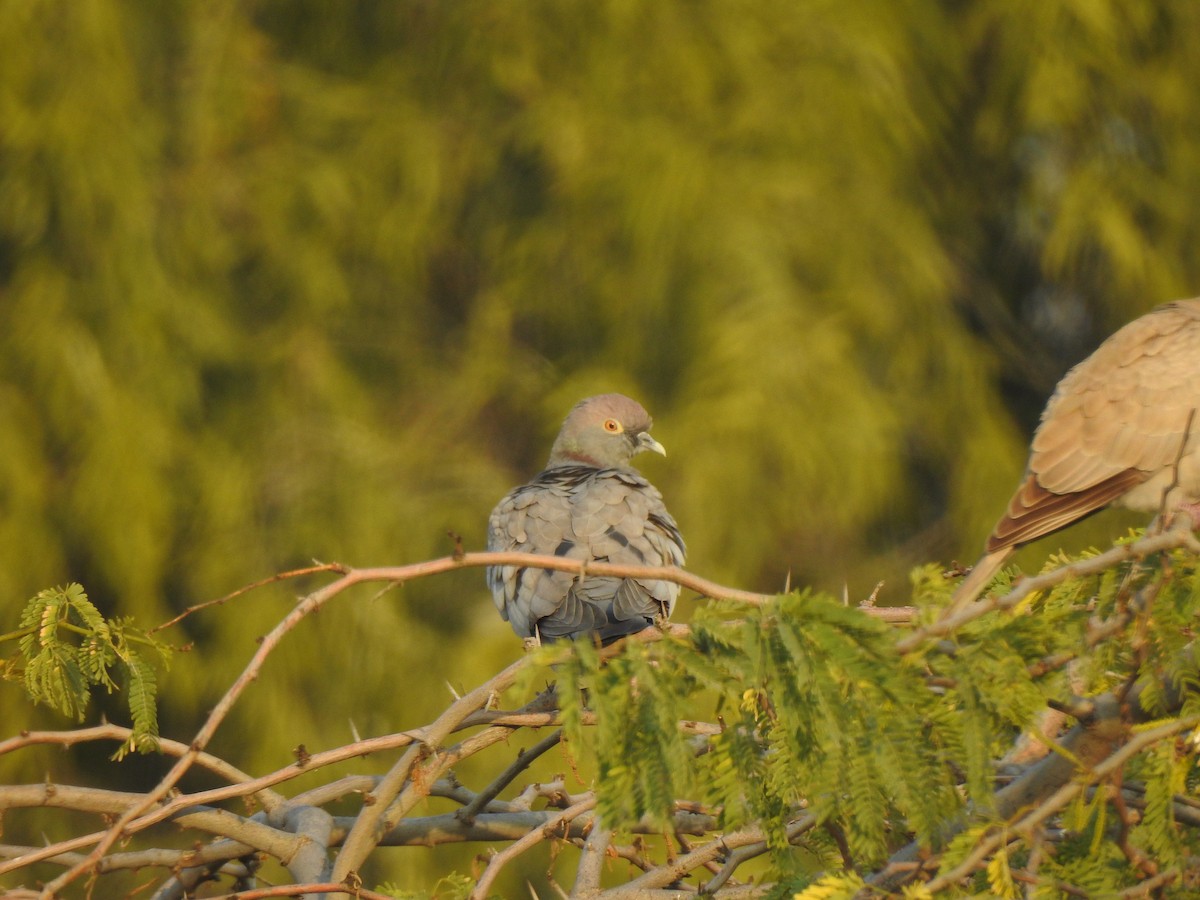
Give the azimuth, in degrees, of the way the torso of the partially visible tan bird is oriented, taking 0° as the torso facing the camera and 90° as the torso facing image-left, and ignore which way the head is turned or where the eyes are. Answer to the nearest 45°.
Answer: approximately 270°

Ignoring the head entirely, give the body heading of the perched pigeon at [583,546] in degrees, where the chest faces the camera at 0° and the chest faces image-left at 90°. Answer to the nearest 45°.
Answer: approximately 180°

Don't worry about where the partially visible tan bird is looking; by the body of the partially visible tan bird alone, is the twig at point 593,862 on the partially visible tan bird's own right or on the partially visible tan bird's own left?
on the partially visible tan bird's own right

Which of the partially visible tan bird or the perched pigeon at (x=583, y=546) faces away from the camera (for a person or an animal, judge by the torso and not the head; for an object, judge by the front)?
the perched pigeon

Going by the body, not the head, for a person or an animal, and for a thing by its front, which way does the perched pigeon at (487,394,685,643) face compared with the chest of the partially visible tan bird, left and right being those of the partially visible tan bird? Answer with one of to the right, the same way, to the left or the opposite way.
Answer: to the left

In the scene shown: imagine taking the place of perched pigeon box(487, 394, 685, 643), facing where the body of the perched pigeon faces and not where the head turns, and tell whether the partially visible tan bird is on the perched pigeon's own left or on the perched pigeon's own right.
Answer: on the perched pigeon's own right

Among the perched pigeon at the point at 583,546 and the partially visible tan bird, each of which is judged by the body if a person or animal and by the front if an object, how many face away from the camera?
1
